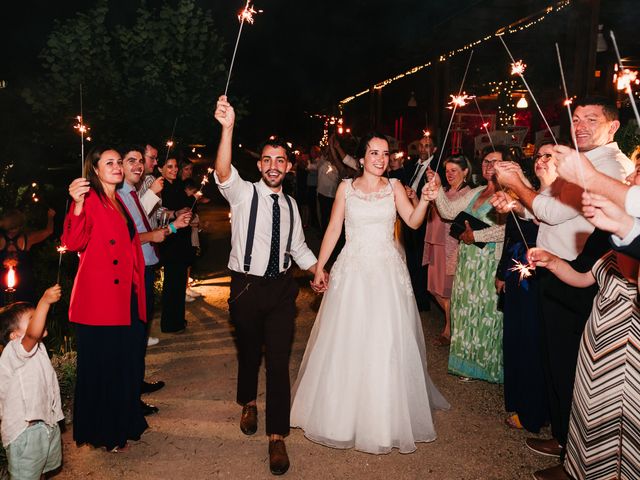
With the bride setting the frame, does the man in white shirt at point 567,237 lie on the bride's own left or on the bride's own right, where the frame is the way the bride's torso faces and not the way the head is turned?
on the bride's own left

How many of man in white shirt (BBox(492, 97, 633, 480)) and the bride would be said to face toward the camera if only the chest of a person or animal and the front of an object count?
1

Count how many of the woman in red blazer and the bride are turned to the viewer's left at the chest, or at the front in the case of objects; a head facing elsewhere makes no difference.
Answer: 0

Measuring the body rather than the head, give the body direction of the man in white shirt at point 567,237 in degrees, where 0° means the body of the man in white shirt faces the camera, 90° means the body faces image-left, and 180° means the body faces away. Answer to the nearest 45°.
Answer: approximately 90°

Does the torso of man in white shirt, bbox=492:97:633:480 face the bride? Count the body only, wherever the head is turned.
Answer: yes

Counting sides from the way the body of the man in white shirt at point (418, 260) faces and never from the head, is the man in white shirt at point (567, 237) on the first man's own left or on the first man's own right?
on the first man's own left

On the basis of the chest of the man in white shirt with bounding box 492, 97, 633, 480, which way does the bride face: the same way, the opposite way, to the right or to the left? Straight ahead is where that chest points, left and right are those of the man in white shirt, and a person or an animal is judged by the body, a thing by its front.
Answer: to the left

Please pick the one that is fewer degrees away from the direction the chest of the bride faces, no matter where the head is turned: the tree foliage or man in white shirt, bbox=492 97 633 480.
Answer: the man in white shirt

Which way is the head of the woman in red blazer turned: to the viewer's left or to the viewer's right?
to the viewer's right

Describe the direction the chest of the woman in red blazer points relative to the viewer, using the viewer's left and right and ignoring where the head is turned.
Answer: facing the viewer and to the right of the viewer

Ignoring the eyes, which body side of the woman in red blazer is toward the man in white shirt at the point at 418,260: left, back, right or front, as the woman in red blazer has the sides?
left

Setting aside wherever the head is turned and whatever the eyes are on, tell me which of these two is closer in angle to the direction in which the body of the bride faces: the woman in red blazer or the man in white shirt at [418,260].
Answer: the woman in red blazer

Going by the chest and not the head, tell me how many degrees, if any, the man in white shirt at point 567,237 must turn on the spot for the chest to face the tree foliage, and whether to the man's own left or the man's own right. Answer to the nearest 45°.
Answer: approximately 45° to the man's own right

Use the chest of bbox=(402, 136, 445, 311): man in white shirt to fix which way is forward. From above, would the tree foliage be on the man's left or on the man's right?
on the man's right

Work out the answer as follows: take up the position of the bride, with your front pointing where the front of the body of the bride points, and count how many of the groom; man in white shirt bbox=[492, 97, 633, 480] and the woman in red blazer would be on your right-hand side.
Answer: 2
